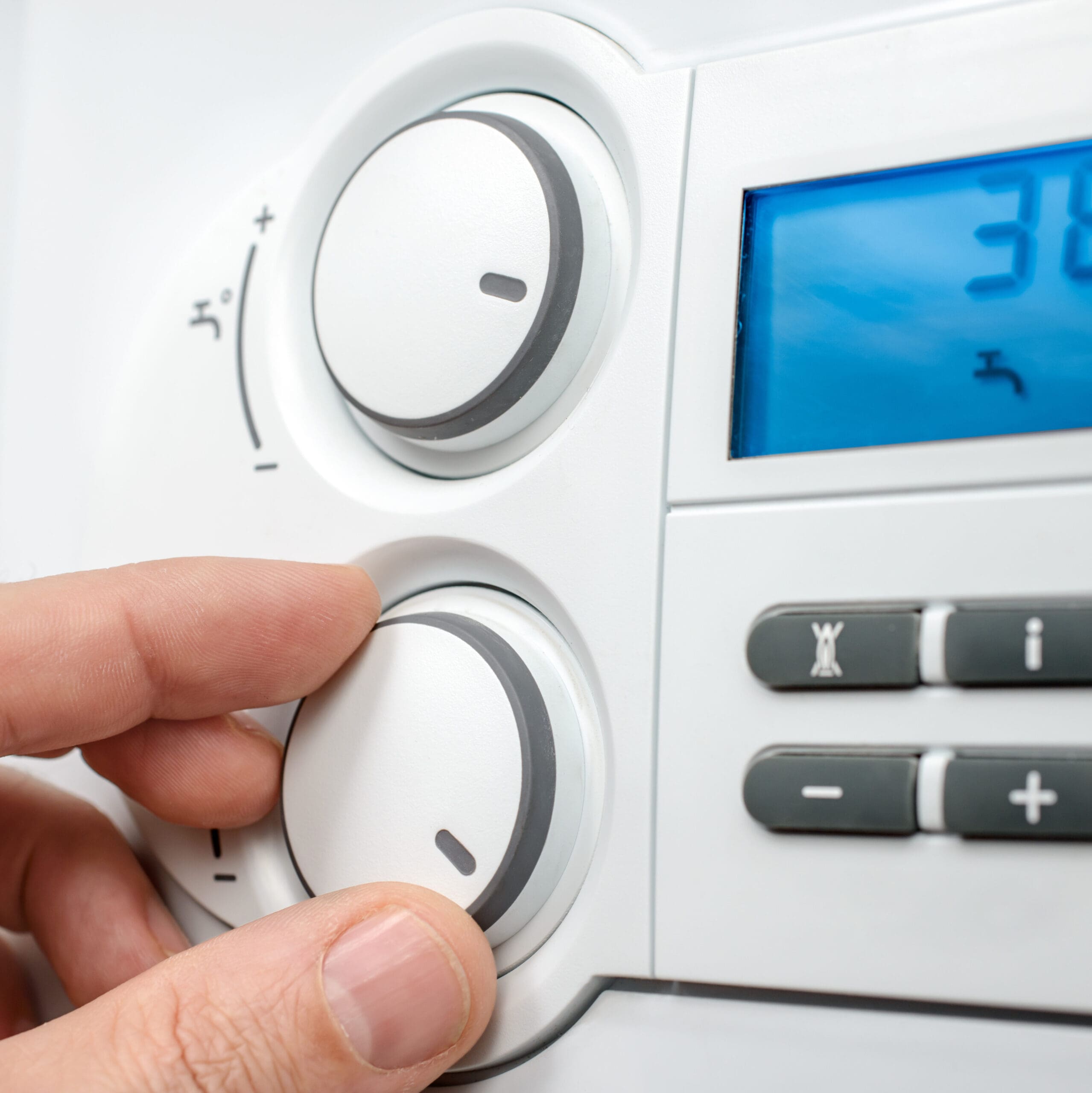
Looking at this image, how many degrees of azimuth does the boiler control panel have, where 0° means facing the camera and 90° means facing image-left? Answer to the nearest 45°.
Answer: approximately 45°
